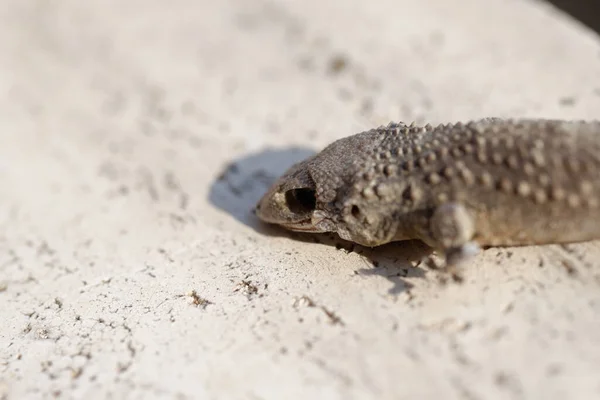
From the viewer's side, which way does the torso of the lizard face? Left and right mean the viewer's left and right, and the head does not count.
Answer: facing to the left of the viewer
